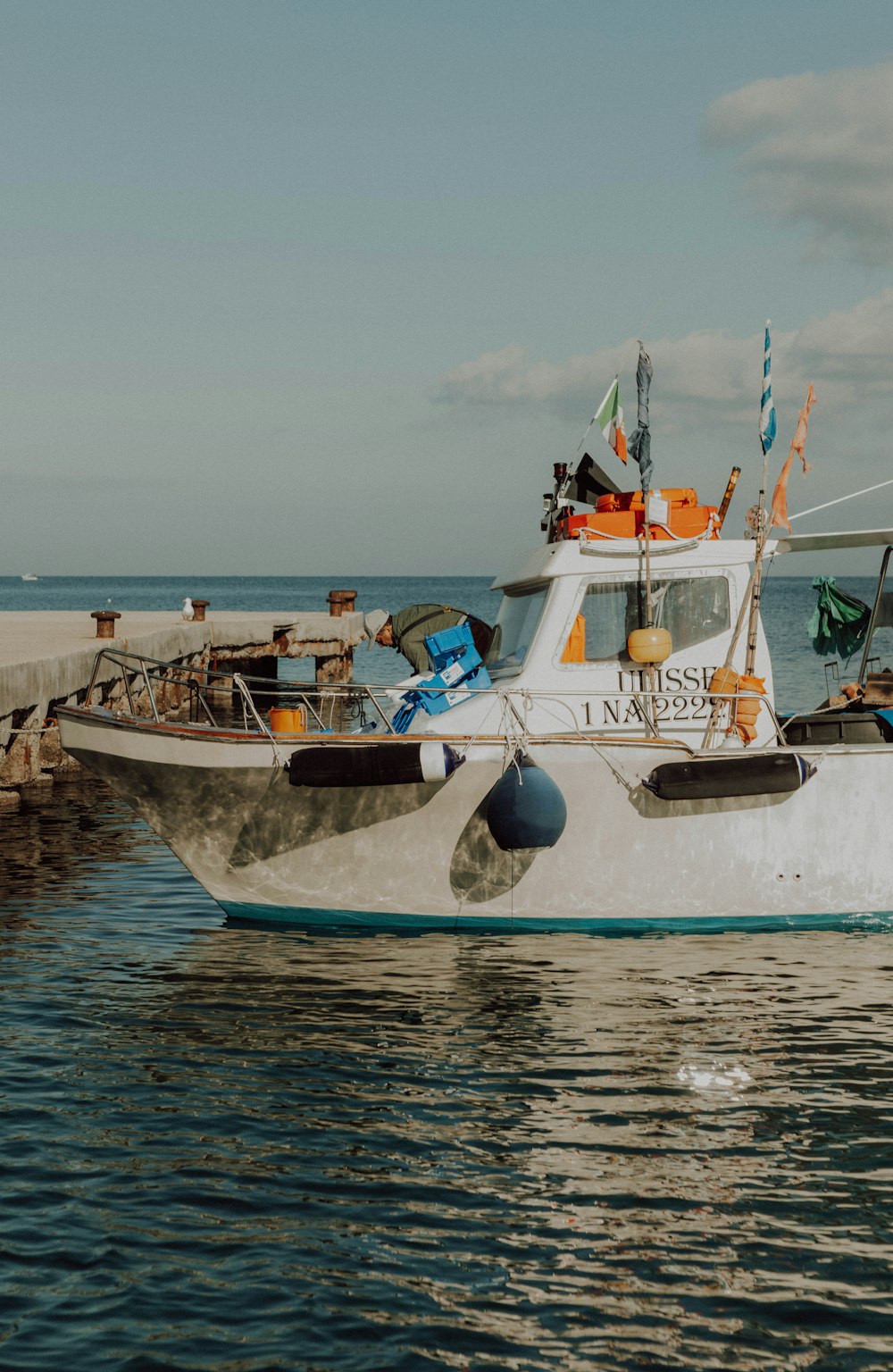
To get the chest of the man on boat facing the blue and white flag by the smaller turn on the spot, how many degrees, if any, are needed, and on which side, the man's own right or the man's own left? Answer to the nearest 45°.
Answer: approximately 180°

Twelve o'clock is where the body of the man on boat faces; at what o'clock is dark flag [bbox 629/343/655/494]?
The dark flag is roughly at 7 o'clock from the man on boat.

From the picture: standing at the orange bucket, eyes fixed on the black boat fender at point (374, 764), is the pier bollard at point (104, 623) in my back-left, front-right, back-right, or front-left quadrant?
back-left

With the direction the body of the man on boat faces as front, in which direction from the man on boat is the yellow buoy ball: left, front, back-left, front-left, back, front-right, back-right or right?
back-left

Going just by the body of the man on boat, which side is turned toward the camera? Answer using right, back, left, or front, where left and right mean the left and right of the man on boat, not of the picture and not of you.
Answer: left

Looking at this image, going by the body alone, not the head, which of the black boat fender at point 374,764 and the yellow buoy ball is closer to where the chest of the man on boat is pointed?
the black boat fender

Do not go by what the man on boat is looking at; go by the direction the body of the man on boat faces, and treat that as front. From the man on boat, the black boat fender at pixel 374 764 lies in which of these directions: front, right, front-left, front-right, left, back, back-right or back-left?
left

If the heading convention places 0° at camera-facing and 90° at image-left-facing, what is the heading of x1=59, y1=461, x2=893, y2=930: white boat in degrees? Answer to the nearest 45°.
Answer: approximately 90°

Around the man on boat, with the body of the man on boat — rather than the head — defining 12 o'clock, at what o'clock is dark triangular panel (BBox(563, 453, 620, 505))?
The dark triangular panel is roughly at 6 o'clock from the man on boat.
